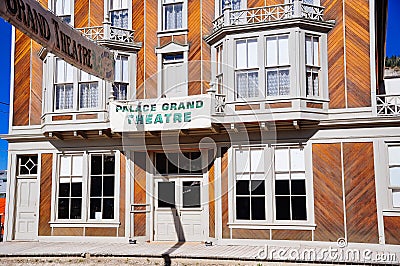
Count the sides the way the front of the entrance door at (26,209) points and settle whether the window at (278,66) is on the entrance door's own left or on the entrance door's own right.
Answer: on the entrance door's own left

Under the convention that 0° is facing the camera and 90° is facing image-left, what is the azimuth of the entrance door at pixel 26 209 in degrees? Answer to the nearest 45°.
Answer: approximately 0°

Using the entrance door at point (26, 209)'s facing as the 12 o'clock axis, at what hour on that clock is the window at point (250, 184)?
The window is roughly at 10 o'clock from the entrance door.

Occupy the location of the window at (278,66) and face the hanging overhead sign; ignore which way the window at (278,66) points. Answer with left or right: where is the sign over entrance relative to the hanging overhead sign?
right
